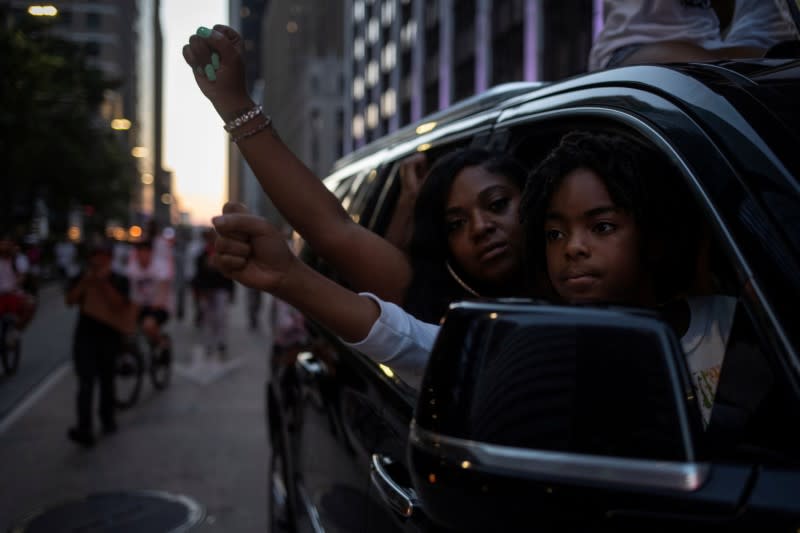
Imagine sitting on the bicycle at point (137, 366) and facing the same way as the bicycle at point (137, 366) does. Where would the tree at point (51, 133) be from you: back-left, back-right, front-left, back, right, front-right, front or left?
back-right

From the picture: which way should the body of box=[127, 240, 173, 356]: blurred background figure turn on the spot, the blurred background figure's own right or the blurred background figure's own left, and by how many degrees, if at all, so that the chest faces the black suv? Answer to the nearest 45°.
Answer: approximately 45° to the blurred background figure's own left

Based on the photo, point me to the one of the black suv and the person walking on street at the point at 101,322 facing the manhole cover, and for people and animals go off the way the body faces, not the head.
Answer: the person walking on street

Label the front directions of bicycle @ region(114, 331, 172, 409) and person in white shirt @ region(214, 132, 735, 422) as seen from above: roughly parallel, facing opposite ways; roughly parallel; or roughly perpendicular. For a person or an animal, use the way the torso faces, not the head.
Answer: roughly parallel

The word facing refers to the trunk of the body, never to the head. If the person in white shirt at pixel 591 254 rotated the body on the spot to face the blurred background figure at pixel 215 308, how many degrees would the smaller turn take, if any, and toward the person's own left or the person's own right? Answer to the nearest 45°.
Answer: approximately 135° to the person's own right

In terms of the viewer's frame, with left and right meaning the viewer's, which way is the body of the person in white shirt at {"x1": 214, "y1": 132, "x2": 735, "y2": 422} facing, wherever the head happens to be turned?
facing the viewer and to the left of the viewer

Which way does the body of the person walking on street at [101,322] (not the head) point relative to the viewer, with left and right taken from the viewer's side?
facing the viewer

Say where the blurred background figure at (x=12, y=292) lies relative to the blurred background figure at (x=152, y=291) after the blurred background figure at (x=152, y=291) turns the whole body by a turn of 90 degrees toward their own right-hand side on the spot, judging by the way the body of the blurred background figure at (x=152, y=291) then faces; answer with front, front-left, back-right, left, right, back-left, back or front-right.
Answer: front

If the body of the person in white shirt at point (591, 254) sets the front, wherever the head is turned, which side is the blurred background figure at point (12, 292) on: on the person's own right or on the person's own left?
on the person's own right

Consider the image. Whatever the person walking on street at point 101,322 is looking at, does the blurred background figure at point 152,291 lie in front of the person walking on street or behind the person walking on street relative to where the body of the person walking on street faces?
behind

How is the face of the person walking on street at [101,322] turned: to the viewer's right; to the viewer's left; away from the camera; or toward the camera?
toward the camera
